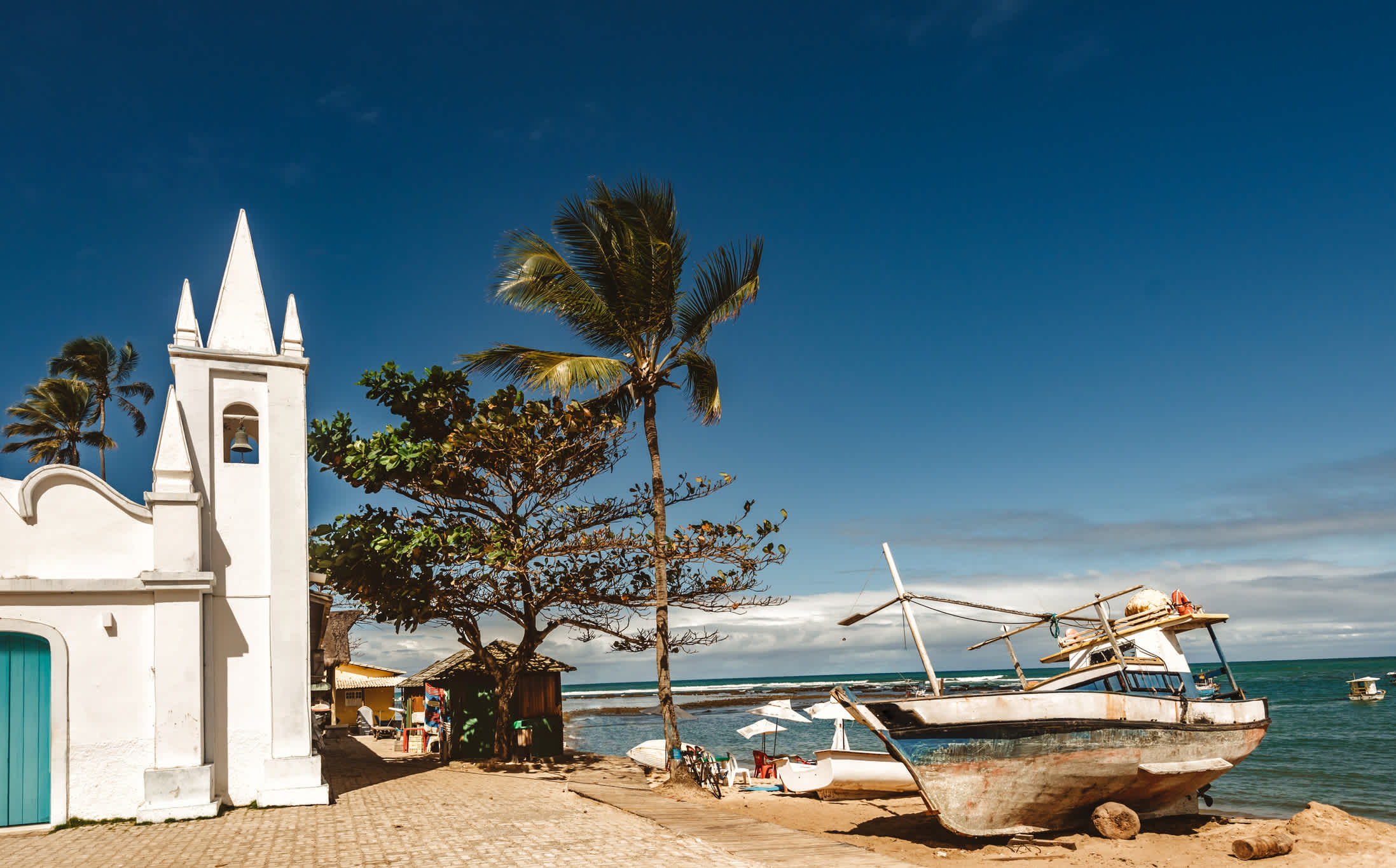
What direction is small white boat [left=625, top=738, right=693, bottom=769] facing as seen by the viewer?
to the viewer's left

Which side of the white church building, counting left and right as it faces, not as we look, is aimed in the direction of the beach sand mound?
left

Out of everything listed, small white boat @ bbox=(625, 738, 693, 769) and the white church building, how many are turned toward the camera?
1

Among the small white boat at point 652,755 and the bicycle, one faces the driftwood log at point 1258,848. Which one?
the bicycle

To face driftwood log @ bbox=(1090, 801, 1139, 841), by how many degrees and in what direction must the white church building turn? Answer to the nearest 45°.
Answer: approximately 90° to its left

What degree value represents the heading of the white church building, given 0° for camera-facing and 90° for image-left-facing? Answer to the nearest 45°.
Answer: approximately 0°
